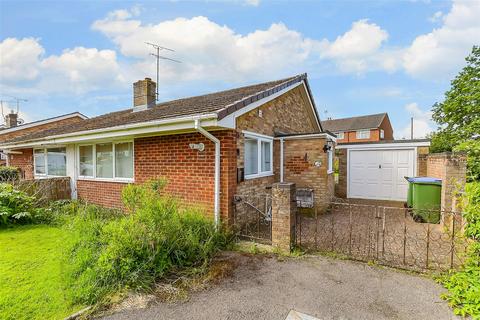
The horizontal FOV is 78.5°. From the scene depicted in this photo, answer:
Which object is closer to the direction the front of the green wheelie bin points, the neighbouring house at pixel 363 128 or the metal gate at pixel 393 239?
the metal gate

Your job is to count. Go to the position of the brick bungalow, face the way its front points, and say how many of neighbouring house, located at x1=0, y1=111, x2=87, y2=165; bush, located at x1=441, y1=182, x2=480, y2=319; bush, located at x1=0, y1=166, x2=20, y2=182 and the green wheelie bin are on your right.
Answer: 2

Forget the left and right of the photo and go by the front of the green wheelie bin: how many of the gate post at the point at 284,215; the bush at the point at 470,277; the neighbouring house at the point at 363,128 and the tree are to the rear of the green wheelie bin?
2

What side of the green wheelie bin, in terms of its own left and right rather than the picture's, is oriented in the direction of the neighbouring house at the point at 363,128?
back

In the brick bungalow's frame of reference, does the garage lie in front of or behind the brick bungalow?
behind

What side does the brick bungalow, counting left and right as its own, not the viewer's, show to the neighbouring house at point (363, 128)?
back

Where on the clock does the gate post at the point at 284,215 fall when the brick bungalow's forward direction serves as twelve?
The gate post is roughly at 10 o'clock from the brick bungalow.

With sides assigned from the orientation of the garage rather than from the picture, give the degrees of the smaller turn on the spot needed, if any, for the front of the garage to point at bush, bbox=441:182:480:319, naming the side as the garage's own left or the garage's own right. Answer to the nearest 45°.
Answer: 0° — it already faces it

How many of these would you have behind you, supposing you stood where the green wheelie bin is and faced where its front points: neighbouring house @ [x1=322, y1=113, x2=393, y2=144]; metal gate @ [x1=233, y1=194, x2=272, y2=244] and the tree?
2
